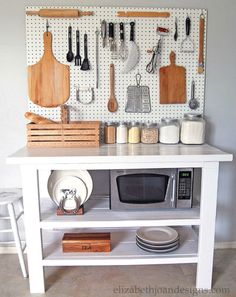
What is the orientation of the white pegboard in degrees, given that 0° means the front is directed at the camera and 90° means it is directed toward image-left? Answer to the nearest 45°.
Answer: approximately 0°

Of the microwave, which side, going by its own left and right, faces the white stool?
right

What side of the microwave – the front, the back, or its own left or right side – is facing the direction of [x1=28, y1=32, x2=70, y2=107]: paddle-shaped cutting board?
right

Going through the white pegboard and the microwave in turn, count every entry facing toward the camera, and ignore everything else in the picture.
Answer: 2
